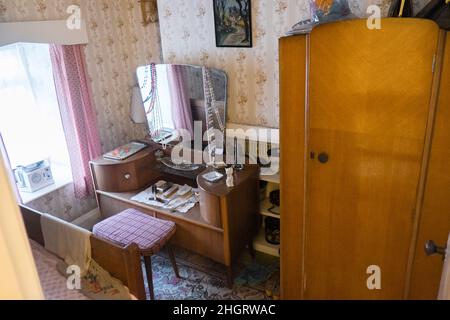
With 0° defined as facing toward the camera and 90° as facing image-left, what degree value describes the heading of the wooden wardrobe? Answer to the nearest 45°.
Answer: approximately 0°

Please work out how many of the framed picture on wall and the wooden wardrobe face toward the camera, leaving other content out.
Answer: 2

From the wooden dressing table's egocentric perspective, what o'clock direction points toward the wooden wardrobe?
The wooden wardrobe is roughly at 9 o'clock from the wooden dressing table.

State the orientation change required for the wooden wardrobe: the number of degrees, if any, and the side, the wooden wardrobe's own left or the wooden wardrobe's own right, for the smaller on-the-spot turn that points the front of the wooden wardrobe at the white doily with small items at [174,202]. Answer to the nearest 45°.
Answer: approximately 90° to the wooden wardrobe's own right

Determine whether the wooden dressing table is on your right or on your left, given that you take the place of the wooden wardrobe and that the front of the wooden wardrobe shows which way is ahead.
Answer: on your right

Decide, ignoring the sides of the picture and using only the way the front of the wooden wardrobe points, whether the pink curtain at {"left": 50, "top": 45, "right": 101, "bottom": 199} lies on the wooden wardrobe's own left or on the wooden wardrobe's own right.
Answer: on the wooden wardrobe's own right
